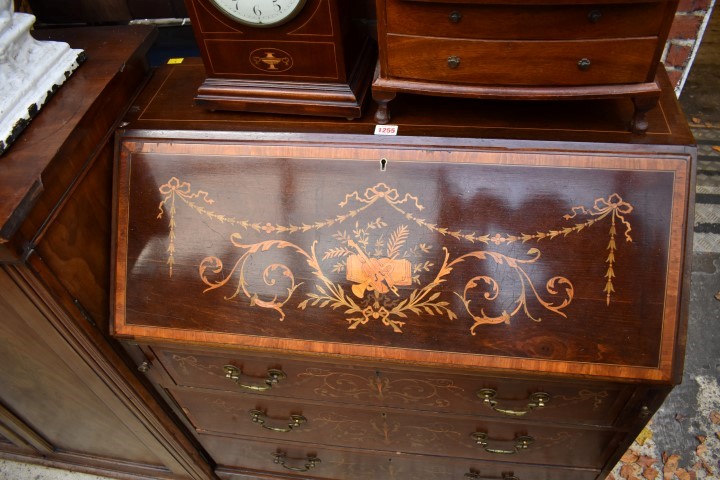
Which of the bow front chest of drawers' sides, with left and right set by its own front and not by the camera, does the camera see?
front

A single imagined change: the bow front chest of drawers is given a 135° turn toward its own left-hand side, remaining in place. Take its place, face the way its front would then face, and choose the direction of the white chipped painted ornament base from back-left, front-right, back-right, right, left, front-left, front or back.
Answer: back-left
